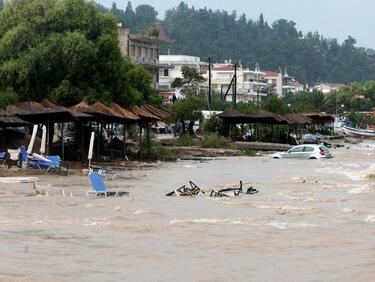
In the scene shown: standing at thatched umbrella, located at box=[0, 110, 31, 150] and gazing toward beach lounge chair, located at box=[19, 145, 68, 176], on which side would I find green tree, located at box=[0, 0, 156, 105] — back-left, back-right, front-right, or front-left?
back-left

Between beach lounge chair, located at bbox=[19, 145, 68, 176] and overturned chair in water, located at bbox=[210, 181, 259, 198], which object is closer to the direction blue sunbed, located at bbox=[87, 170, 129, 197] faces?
the overturned chair in water

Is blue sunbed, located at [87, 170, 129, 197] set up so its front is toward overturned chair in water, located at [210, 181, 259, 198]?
yes

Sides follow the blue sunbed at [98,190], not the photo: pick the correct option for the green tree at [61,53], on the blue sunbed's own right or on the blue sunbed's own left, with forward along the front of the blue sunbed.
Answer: on the blue sunbed's own left

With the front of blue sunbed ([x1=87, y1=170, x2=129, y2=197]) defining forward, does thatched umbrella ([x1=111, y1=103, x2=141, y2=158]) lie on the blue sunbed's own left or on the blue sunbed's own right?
on the blue sunbed's own left

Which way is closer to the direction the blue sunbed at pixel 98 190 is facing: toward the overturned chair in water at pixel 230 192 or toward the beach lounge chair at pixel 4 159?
the overturned chair in water

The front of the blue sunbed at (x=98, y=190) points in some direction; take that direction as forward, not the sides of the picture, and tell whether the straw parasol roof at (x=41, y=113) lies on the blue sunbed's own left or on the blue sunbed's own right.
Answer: on the blue sunbed's own left

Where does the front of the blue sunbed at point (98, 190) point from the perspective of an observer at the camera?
facing to the right of the viewer

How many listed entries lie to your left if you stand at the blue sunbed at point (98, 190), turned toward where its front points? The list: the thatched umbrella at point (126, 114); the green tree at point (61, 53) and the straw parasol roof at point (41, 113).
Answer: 3
